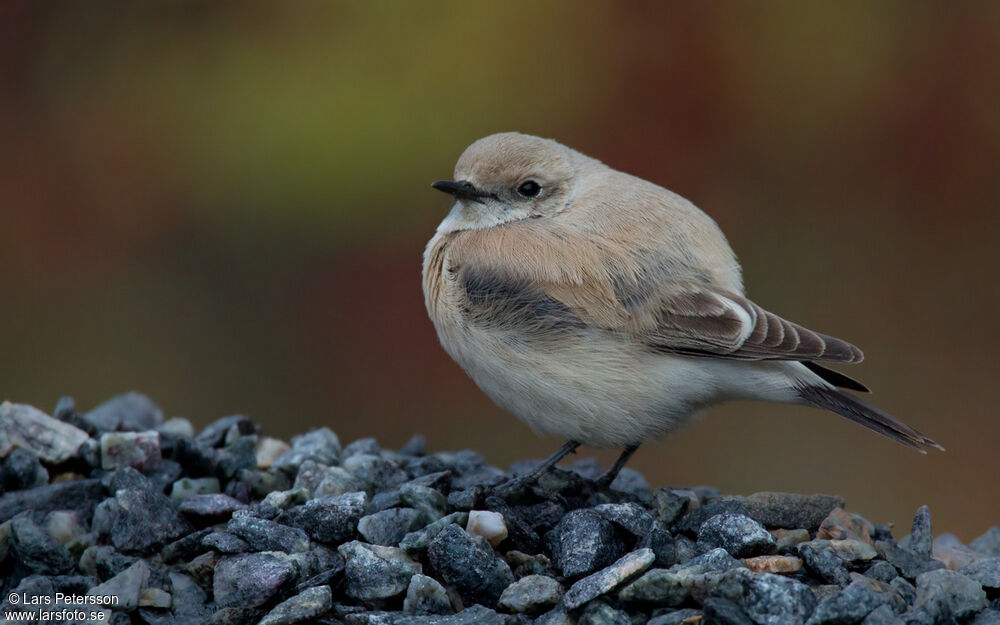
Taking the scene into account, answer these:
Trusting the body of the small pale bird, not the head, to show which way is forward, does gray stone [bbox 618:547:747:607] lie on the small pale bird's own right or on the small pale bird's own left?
on the small pale bird's own left

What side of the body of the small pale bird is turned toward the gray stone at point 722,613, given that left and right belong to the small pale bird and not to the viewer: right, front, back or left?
left

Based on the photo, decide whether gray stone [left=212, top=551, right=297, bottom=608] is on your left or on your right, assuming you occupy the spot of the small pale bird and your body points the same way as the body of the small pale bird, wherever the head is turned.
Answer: on your left

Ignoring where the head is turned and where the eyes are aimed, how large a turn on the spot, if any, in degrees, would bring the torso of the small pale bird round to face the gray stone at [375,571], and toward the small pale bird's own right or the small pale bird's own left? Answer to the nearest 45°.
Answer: approximately 45° to the small pale bird's own left

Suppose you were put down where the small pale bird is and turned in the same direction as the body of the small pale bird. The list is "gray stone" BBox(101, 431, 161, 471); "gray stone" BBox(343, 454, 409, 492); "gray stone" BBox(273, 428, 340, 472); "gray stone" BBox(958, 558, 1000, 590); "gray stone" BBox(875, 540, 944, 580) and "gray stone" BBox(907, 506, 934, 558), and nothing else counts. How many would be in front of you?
3

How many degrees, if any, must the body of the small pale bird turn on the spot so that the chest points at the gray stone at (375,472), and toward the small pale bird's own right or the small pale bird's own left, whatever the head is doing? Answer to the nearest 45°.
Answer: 0° — it already faces it

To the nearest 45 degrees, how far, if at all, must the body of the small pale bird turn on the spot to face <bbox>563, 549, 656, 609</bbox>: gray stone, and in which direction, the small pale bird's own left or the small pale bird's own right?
approximately 90° to the small pale bird's own left

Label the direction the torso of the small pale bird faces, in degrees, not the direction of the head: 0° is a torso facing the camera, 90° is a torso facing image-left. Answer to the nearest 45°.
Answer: approximately 90°

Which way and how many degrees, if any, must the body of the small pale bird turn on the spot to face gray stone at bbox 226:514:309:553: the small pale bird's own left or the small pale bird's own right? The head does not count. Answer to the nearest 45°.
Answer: approximately 45° to the small pale bird's own left

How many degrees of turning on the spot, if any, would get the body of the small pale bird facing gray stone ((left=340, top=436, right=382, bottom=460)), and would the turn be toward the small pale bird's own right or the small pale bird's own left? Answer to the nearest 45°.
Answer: approximately 45° to the small pale bird's own right
